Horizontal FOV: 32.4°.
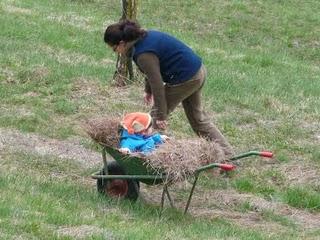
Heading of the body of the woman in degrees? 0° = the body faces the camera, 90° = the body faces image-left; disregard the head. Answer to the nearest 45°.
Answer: approximately 90°

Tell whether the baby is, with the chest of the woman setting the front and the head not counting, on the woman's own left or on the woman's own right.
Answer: on the woman's own left

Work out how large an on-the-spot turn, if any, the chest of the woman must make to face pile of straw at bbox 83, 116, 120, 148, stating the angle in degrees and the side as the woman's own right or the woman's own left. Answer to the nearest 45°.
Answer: approximately 45° to the woman's own left
